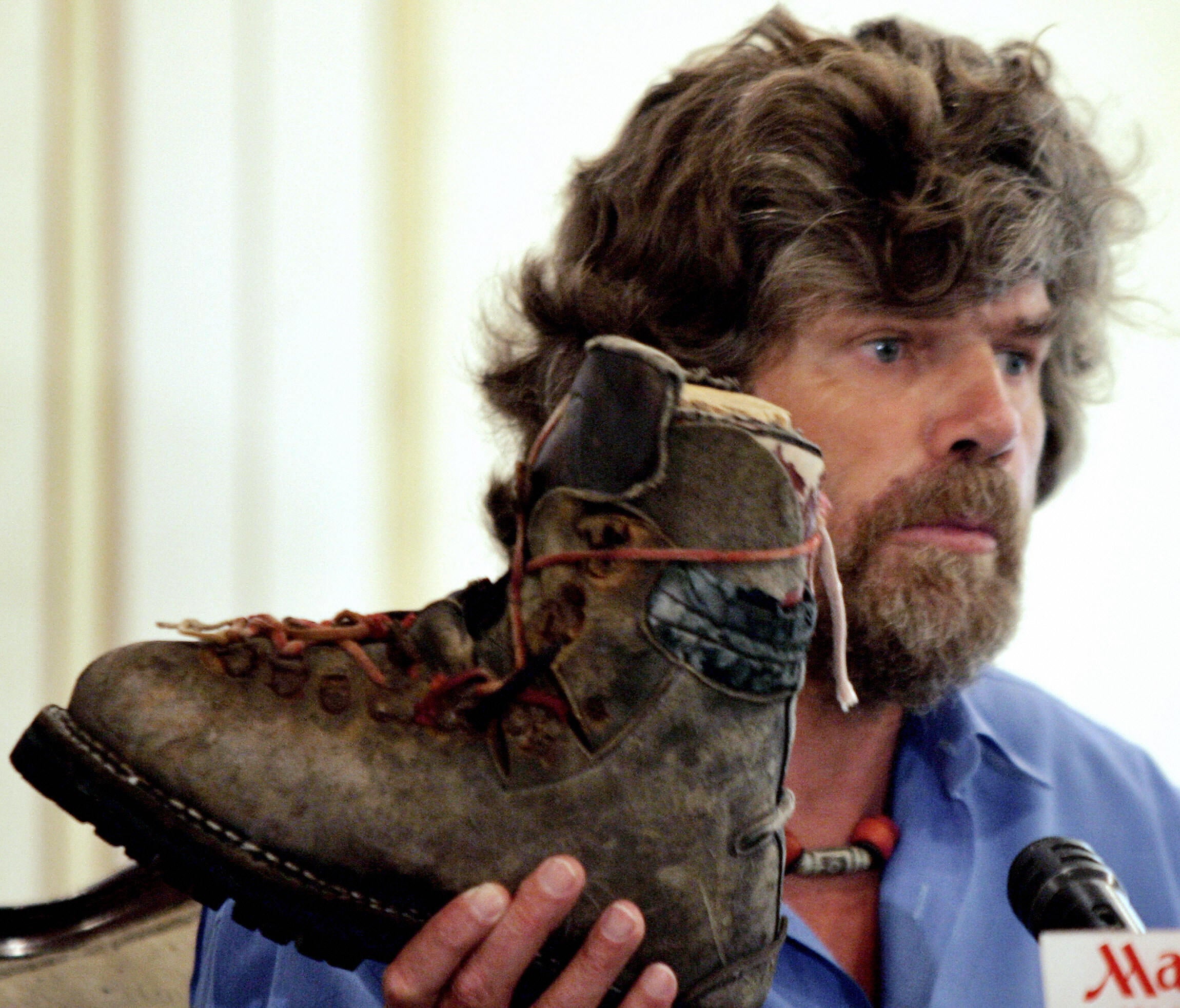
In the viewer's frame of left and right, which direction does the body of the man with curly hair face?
facing the viewer and to the right of the viewer

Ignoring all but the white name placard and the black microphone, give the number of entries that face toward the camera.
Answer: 1

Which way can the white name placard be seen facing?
toward the camera
